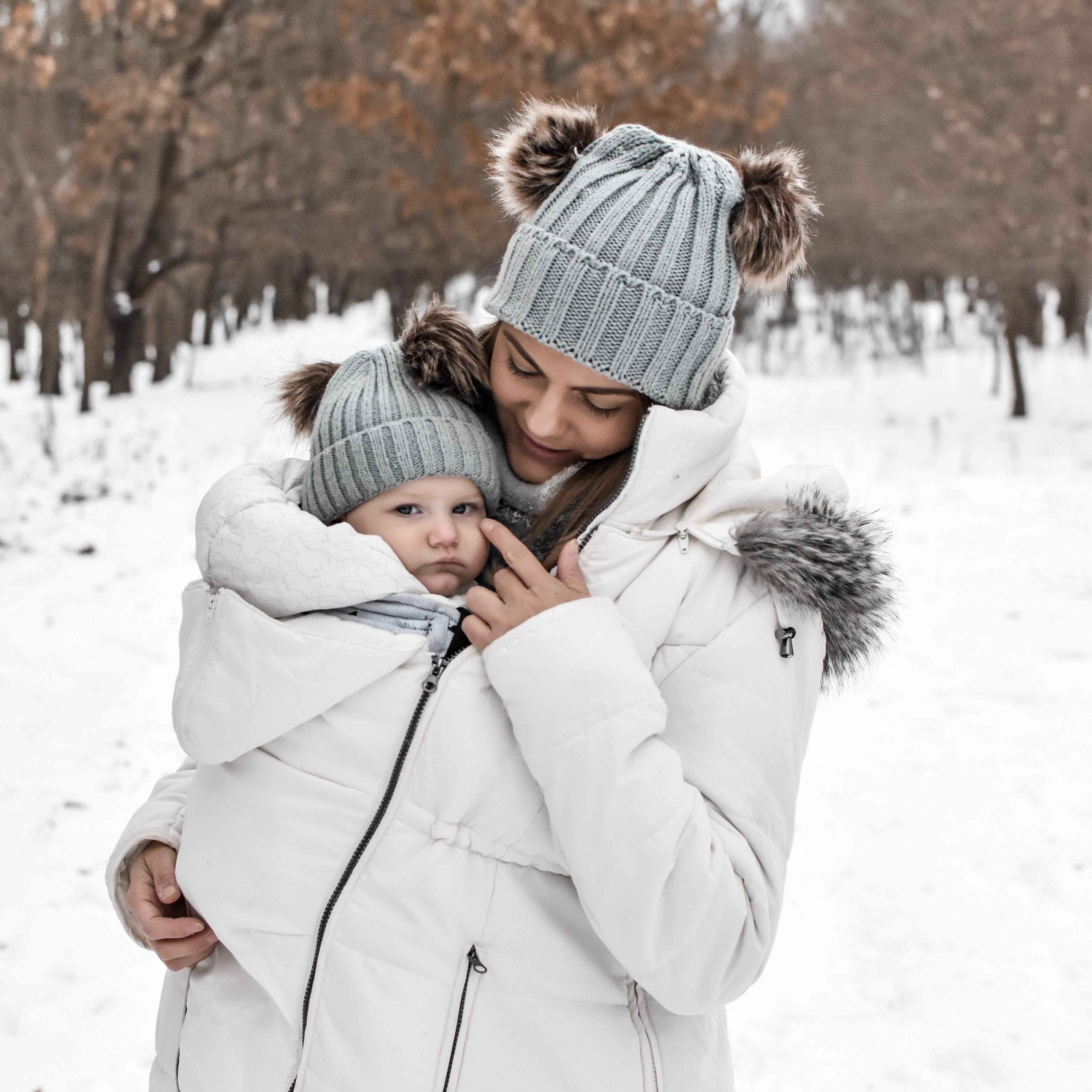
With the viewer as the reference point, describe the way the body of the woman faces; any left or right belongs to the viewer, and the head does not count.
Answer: facing the viewer and to the left of the viewer

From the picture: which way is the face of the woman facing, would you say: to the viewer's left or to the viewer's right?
to the viewer's left

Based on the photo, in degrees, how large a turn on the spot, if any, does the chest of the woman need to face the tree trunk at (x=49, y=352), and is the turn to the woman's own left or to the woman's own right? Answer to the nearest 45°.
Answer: approximately 90° to the woman's own right
